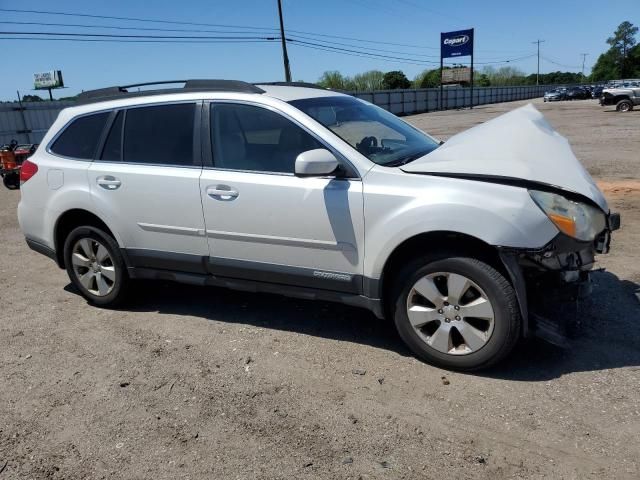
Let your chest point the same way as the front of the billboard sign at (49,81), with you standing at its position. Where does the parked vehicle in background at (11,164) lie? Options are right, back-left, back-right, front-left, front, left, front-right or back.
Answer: front

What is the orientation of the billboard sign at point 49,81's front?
toward the camera

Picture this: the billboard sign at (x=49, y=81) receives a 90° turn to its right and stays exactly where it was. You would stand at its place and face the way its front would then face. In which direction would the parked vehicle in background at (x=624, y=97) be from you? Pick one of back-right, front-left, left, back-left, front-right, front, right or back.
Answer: back-left
